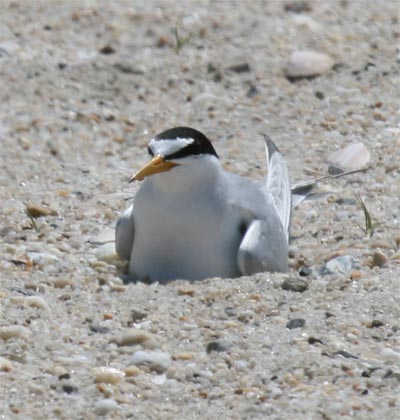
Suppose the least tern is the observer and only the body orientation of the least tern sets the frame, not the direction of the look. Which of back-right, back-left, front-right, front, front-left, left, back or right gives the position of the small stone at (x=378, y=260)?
back-left

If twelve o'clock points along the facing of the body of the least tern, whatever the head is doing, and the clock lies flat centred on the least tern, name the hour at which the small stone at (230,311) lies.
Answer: The small stone is roughly at 10 o'clock from the least tern.

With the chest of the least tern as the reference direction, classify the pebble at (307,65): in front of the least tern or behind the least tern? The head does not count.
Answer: behind

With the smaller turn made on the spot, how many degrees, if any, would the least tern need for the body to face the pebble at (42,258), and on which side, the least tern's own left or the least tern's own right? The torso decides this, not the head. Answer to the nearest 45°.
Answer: approximately 45° to the least tern's own right

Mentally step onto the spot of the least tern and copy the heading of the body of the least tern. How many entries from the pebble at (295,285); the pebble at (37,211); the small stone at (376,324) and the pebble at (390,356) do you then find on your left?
3

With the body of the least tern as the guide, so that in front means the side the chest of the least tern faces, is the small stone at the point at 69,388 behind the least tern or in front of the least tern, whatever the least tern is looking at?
in front

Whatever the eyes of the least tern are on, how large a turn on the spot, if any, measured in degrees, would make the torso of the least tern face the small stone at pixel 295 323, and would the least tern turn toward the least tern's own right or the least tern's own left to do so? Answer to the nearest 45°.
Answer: approximately 90° to the least tern's own left

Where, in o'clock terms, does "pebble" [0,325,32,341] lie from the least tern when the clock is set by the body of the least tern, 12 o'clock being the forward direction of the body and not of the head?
The pebble is roughly at 12 o'clock from the least tern.

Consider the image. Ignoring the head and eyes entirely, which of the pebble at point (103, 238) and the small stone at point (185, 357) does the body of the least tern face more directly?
the small stone

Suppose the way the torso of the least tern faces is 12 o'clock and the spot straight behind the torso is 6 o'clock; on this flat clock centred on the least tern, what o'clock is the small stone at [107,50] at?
The small stone is roughly at 4 o'clock from the least tern.

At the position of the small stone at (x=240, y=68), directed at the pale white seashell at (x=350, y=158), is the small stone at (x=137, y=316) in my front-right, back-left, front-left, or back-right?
front-right

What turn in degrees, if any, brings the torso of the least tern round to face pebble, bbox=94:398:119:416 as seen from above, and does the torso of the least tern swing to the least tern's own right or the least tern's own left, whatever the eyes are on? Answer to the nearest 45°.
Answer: approximately 45° to the least tern's own left

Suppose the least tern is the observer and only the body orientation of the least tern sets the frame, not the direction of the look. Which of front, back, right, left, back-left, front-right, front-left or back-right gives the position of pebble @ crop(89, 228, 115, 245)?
right

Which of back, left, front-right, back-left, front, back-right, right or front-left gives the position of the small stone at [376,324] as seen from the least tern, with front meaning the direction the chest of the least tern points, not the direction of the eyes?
left

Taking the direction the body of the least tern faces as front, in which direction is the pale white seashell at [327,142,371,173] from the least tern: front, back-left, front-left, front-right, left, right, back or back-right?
back

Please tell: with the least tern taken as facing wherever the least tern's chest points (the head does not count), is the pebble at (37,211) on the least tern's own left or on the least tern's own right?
on the least tern's own right
